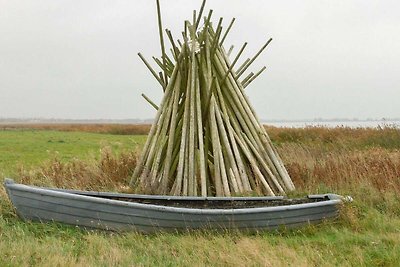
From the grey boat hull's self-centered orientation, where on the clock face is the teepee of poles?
The teepee of poles is roughly at 4 o'clock from the grey boat hull.

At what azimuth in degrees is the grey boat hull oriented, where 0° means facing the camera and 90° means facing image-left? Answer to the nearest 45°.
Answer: approximately 90°
